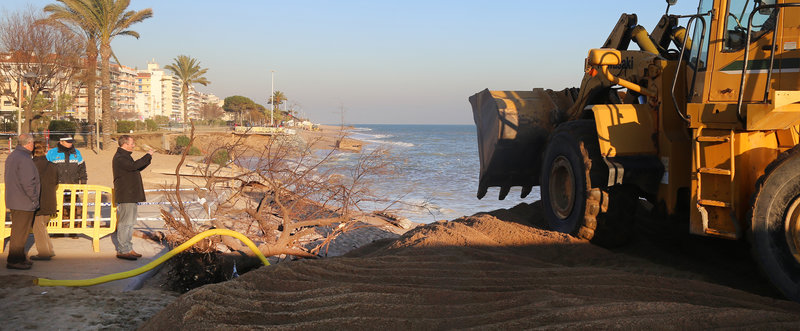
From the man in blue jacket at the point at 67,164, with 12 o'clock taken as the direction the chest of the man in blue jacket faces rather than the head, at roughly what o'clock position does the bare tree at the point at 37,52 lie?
The bare tree is roughly at 6 o'clock from the man in blue jacket.

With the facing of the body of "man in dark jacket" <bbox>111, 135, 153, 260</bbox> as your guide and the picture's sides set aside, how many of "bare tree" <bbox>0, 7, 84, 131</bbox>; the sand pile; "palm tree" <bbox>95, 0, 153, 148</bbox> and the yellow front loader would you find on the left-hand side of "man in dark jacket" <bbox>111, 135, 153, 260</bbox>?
2

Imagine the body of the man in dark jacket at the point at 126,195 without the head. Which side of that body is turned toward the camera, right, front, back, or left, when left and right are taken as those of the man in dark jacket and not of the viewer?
right

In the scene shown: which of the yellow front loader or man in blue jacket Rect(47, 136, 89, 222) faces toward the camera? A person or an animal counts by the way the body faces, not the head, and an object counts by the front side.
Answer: the man in blue jacket

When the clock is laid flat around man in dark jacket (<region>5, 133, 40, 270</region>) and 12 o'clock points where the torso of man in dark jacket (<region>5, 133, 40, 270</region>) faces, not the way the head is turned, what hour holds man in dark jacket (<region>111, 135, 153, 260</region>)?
man in dark jacket (<region>111, 135, 153, 260</region>) is roughly at 12 o'clock from man in dark jacket (<region>5, 133, 40, 270</region>).

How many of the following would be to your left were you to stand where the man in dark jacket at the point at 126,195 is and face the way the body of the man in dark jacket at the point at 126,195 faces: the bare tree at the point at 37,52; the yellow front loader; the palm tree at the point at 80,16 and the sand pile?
2

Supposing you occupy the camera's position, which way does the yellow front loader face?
facing away from the viewer and to the left of the viewer

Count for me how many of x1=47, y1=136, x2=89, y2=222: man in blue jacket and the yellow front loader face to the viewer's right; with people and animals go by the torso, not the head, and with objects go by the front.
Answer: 0

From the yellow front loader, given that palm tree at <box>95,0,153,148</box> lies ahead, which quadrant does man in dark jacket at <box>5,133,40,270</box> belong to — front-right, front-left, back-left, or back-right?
front-left

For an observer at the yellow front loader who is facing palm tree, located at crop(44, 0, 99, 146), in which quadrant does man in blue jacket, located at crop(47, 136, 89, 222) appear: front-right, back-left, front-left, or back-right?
front-left

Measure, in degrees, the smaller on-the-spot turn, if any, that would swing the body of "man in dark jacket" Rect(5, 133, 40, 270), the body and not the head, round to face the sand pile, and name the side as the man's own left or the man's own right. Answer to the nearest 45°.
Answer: approximately 45° to the man's own right

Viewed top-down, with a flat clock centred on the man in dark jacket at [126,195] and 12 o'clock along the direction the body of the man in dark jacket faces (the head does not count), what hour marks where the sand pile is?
The sand pile is roughly at 2 o'clock from the man in dark jacket.

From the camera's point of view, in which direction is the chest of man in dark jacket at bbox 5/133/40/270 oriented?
to the viewer's right

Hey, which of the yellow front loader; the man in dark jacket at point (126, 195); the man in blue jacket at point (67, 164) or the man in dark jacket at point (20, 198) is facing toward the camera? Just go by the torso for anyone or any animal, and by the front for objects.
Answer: the man in blue jacket

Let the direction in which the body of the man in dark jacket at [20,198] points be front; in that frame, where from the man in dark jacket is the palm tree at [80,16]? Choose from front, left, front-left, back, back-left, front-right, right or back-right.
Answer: left

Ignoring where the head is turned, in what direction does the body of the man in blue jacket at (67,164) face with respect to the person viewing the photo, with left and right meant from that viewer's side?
facing the viewer

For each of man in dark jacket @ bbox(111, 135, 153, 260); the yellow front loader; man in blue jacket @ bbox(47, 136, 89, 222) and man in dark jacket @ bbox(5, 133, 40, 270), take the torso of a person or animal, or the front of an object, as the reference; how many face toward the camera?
1
